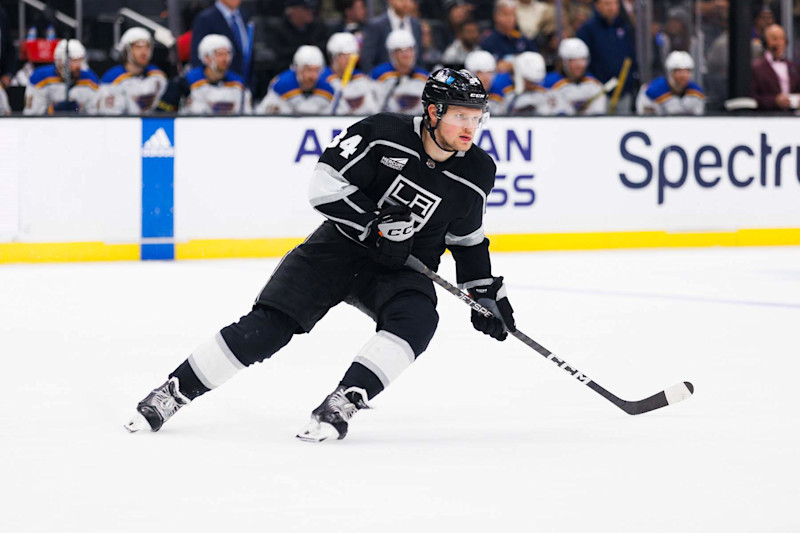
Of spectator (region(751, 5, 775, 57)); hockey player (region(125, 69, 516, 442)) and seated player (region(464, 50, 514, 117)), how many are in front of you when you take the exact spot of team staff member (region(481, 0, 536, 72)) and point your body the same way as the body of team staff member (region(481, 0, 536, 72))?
2

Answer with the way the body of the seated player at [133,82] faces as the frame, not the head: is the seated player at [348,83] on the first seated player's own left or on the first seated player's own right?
on the first seated player's own left

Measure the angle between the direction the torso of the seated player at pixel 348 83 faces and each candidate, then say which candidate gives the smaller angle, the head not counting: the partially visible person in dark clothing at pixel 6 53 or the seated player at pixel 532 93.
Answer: the seated player

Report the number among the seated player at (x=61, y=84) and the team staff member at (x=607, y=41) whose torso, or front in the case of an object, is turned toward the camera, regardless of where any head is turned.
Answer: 2

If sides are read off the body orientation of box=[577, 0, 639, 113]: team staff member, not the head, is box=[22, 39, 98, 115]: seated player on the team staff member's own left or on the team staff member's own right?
on the team staff member's own right

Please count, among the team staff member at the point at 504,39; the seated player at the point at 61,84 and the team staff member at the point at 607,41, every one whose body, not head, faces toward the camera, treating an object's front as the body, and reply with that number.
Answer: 3
